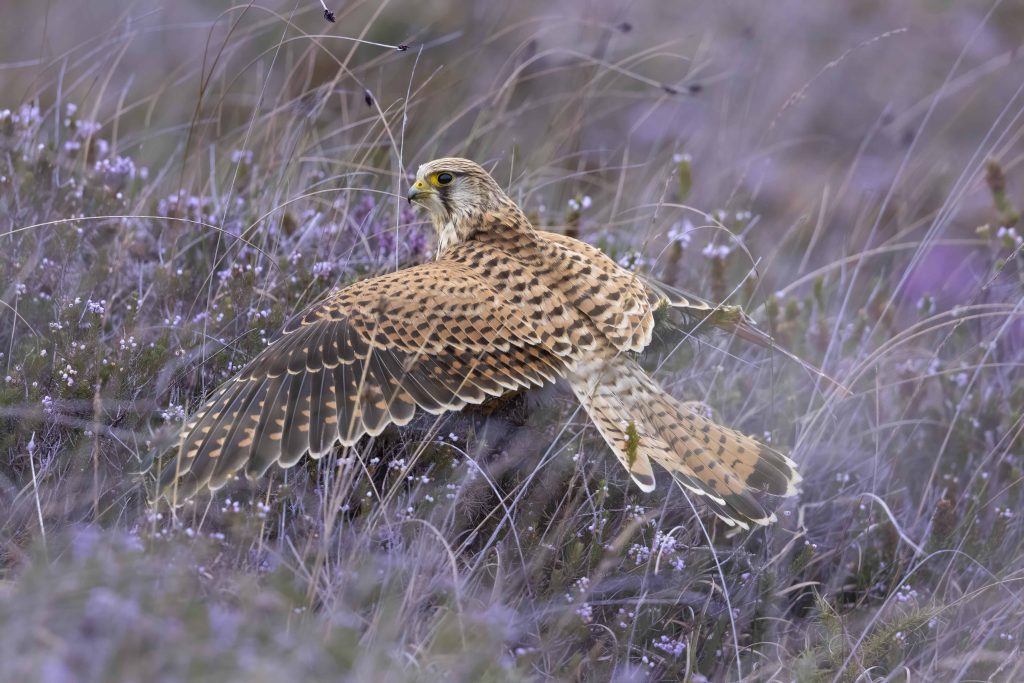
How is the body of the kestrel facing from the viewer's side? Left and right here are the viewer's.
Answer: facing away from the viewer and to the left of the viewer
